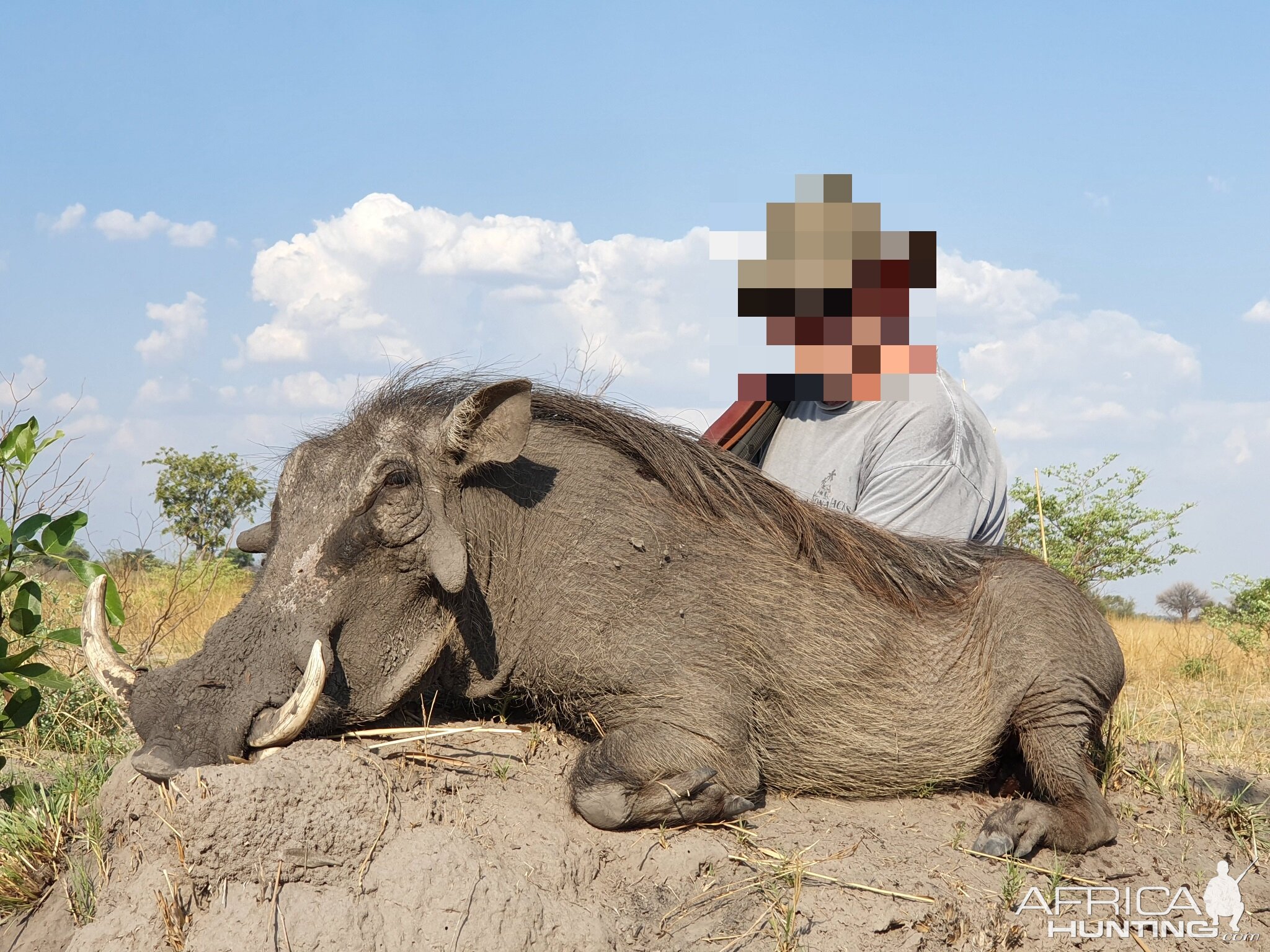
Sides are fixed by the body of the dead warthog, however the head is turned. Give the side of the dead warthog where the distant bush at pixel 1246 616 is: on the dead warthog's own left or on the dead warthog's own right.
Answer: on the dead warthog's own right

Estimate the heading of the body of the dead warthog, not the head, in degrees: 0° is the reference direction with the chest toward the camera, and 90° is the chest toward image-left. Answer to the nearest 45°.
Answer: approximately 90°

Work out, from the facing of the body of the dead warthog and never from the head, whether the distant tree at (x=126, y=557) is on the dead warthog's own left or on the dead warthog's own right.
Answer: on the dead warthog's own right

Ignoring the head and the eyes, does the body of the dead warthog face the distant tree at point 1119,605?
no

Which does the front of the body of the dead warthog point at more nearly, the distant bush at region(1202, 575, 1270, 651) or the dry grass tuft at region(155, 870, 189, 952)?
the dry grass tuft

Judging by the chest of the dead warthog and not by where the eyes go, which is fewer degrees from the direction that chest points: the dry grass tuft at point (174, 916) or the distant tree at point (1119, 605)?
the dry grass tuft

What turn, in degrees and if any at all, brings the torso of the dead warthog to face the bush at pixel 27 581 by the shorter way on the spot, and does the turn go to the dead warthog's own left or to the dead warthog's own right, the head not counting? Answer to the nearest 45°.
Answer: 0° — it already faces it

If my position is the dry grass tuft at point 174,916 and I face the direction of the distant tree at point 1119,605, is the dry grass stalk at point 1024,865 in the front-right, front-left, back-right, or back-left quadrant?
front-right

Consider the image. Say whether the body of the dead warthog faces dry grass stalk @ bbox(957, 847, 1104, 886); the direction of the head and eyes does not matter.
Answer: no

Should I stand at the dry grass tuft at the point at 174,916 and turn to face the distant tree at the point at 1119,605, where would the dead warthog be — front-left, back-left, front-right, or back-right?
front-right
